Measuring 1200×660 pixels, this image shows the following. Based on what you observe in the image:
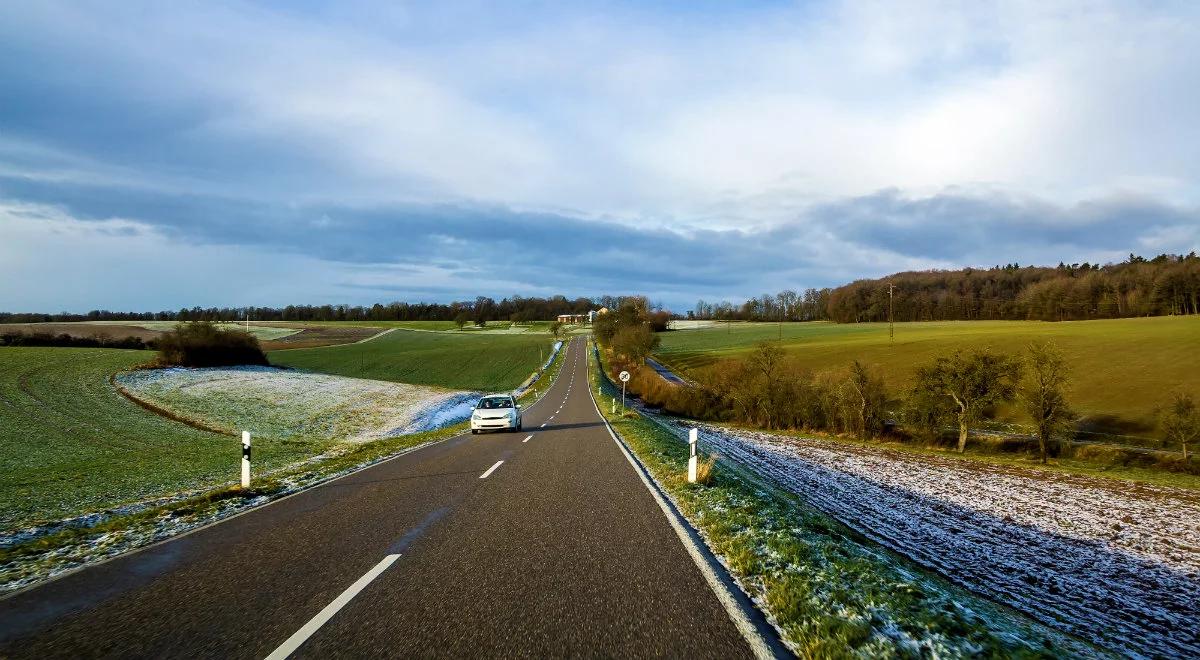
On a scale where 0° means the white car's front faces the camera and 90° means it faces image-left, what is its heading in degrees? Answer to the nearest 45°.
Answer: approximately 0°

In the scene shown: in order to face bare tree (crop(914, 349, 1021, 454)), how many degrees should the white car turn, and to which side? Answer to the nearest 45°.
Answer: approximately 90° to its left

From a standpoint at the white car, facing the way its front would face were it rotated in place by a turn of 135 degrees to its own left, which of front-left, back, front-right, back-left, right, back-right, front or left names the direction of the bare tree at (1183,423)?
front-right

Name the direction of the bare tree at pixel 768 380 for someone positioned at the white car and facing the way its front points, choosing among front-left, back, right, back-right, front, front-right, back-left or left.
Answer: back-left

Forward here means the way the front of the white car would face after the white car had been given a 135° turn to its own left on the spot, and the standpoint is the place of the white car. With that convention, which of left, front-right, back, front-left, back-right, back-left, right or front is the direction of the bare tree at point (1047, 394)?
front-right

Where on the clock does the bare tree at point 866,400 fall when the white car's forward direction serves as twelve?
The bare tree is roughly at 8 o'clock from the white car.
